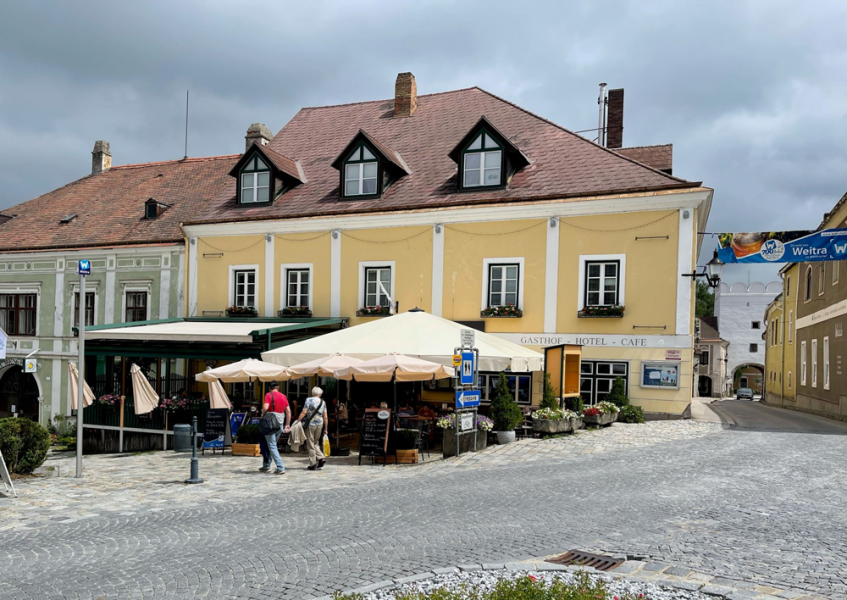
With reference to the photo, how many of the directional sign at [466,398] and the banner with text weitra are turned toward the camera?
2

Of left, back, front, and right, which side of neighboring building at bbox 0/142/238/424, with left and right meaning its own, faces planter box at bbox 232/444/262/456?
front

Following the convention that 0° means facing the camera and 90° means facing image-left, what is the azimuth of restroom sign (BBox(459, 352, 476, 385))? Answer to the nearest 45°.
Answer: approximately 0°

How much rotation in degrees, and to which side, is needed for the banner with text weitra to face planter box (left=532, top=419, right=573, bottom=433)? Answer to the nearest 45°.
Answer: approximately 45° to its right

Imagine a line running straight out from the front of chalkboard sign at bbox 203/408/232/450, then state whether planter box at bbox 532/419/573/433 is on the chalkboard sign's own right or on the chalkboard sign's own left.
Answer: on the chalkboard sign's own left

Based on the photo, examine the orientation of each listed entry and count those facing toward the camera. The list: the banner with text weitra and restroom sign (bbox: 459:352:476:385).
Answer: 2

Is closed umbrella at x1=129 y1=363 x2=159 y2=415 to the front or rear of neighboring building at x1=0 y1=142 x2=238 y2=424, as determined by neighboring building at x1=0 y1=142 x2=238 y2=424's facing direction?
to the front

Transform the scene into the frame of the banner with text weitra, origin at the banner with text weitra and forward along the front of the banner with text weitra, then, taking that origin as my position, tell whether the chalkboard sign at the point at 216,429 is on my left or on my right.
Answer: on my right
